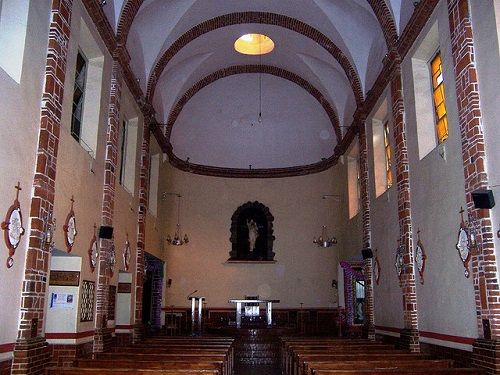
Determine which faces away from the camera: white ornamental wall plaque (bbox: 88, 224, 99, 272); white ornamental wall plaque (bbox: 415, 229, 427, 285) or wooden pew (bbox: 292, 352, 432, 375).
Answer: the wooden pew

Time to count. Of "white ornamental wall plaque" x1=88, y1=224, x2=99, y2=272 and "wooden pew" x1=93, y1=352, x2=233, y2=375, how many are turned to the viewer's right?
1

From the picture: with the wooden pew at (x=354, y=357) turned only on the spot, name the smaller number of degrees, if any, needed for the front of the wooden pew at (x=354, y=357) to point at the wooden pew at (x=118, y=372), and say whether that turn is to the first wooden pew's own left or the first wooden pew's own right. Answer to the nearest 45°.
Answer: approximately 135° to the first wooden pew's own left

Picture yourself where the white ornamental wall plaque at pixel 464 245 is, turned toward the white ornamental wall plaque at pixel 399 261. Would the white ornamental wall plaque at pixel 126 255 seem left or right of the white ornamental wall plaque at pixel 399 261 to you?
left

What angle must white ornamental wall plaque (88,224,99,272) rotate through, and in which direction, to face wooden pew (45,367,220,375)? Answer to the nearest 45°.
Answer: approximately 90° to its right

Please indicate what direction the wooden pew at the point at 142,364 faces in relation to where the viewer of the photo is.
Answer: facing away from the viewer

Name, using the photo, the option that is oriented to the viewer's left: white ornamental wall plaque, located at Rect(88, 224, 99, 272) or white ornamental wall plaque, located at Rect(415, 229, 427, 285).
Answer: white ornamental wall plaque, located at Rect(415, 229, 427, 285)

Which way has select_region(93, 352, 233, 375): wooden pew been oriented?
away from the camera

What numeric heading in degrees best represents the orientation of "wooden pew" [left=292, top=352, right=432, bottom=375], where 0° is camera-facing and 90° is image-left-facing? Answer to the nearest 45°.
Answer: approximately 180°

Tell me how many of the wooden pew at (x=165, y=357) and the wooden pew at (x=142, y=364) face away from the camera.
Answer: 2

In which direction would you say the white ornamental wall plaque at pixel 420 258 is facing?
to the viewer's left

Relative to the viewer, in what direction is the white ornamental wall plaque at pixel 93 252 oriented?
to the viewer's right
